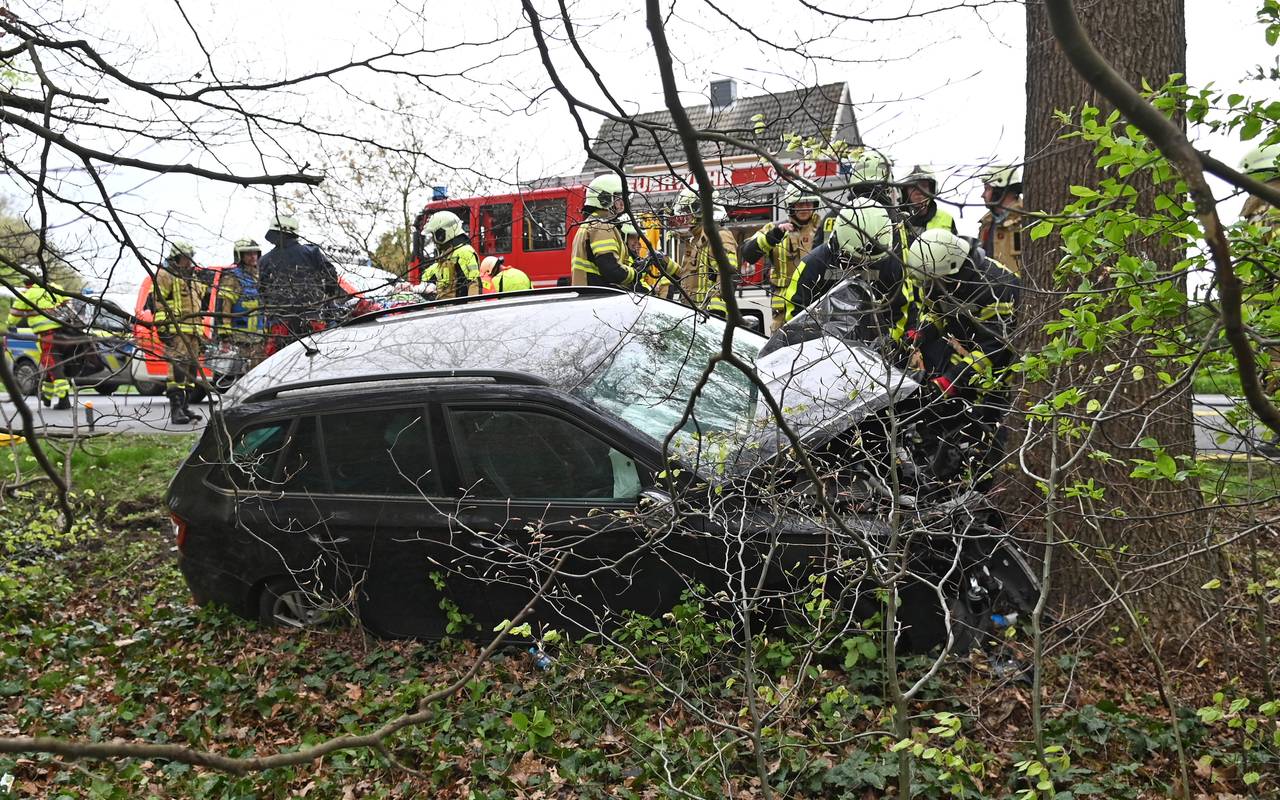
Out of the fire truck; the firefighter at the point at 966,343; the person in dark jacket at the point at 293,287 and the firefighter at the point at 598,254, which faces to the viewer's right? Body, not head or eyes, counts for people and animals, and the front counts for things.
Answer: the firefighter at the point at 598,254

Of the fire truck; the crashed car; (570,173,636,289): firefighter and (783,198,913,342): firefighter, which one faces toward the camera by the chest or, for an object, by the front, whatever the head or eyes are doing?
(783,198,913,342): firefighter

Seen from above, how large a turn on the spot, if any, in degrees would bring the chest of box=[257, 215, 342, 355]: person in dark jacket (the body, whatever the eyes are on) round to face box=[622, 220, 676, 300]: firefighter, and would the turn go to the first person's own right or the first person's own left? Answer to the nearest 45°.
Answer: approximately 135° to the first person's own right

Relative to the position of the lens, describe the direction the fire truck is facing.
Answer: facing to the left of the viewer

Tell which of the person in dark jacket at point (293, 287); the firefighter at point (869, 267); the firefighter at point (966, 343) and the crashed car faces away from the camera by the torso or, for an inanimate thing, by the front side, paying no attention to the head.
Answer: the person in dark jacket

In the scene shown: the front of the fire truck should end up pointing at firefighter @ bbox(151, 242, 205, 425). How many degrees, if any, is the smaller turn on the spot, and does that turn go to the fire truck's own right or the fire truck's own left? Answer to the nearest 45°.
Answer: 0° — it already faces them

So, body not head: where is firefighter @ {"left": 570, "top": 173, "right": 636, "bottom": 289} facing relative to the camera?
to the viewer's right

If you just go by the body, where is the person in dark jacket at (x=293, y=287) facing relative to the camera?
away from the camera

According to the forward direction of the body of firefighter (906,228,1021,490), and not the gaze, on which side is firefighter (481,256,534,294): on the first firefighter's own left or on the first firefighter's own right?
on the first firefighter's own right

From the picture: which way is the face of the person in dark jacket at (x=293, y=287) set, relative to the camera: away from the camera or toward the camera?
away from the camera

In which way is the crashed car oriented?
to the viewer's right

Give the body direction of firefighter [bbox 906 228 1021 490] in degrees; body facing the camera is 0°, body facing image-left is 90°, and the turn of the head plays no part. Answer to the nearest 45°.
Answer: approximately 45°

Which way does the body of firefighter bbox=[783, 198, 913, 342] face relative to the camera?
toward the camera

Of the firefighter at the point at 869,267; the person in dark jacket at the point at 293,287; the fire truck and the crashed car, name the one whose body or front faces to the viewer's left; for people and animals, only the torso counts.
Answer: the fire truck

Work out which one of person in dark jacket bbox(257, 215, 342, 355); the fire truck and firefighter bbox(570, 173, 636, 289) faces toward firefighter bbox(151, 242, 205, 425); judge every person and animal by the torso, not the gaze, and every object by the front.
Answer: the fire truck
